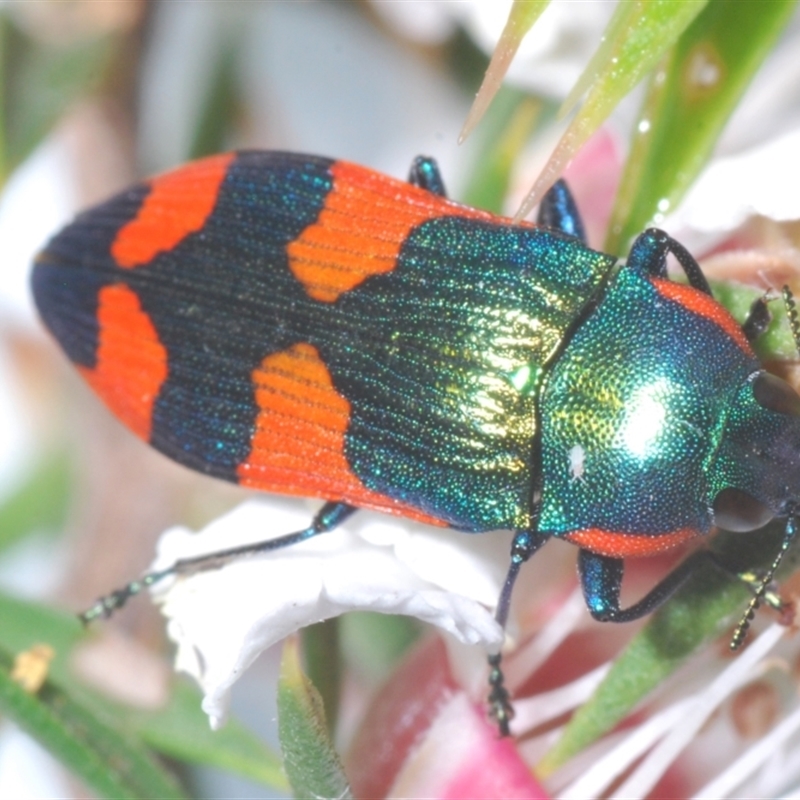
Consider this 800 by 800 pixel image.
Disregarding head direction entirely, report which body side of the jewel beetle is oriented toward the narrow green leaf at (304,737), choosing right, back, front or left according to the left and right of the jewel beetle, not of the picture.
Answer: right

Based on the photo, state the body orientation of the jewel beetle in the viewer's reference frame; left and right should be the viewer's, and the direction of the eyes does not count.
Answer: facing to the right of the viewer

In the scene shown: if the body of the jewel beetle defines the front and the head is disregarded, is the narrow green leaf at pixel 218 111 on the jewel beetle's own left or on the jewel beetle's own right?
on the jewel beetle's own left

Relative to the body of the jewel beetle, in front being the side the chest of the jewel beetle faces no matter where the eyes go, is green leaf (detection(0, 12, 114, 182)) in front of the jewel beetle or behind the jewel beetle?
behind
